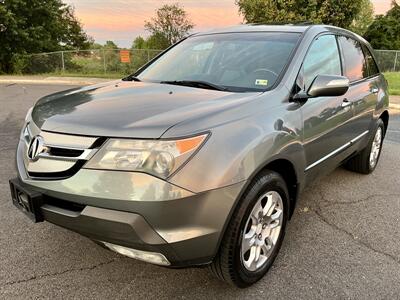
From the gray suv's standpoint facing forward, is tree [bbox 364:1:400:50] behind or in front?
behind

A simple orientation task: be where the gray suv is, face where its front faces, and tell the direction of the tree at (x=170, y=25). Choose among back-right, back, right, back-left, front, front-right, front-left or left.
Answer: back-right

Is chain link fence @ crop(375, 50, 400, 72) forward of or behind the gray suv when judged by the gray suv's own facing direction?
behind

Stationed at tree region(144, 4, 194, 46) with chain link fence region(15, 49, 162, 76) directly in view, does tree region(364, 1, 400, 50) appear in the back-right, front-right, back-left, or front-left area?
back-left

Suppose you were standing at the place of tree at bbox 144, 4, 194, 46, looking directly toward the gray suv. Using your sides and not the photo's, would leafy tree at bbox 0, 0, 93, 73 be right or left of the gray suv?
right

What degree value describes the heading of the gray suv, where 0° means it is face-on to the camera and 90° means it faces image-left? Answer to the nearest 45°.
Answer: approximately 45°

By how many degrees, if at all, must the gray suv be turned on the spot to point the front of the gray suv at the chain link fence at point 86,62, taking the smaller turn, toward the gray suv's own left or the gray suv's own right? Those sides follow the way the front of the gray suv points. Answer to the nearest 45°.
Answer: approximately 135° to the gray suv's own right

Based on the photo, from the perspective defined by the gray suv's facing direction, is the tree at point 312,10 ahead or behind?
behind
